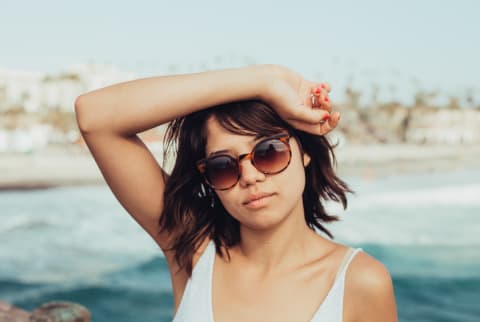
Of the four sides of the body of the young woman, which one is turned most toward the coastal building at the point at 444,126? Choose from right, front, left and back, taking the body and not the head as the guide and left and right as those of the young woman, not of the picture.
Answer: back

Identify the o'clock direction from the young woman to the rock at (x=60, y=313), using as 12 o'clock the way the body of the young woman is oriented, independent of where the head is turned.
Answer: The rock is roughly at 5 o'clock from the young woman.

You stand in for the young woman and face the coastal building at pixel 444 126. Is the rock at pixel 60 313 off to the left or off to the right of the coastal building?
left

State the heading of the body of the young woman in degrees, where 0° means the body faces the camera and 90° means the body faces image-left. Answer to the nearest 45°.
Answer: approximately 0°
